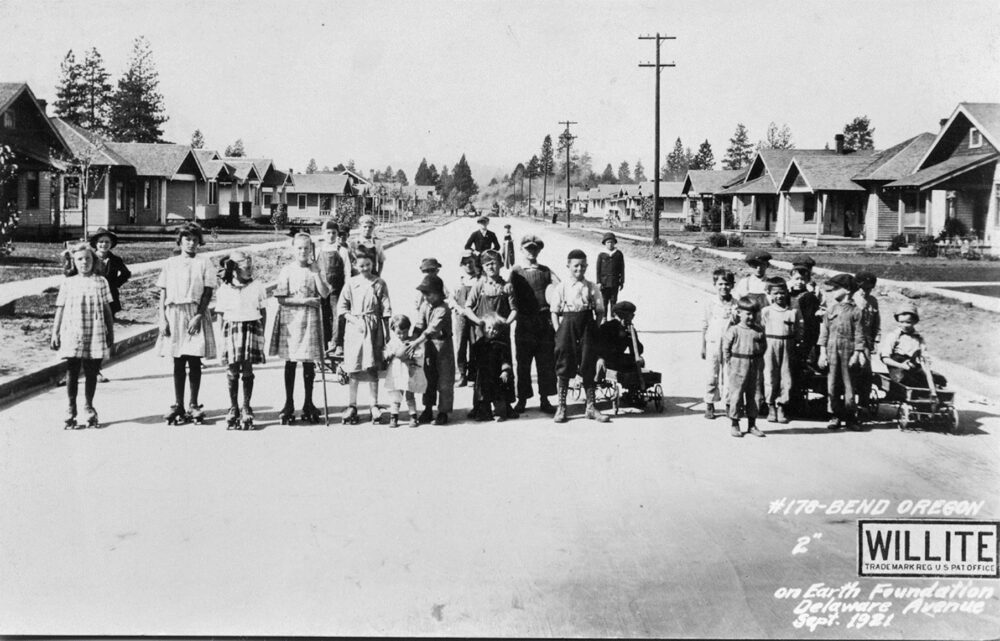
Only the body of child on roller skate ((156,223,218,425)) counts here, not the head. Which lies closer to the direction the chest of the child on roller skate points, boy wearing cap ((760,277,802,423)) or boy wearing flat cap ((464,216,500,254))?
the boy wearing cap

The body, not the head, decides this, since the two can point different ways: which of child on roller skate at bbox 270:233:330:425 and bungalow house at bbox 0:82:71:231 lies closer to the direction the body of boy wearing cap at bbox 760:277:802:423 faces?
the child on roller skate

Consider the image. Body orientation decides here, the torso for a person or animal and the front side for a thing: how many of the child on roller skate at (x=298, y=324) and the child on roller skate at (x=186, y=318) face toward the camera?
2
